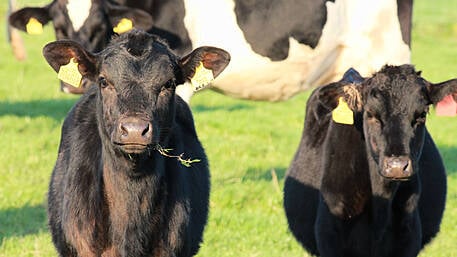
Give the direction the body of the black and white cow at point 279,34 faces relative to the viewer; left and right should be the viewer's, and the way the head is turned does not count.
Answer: facing to the left of the viewer
